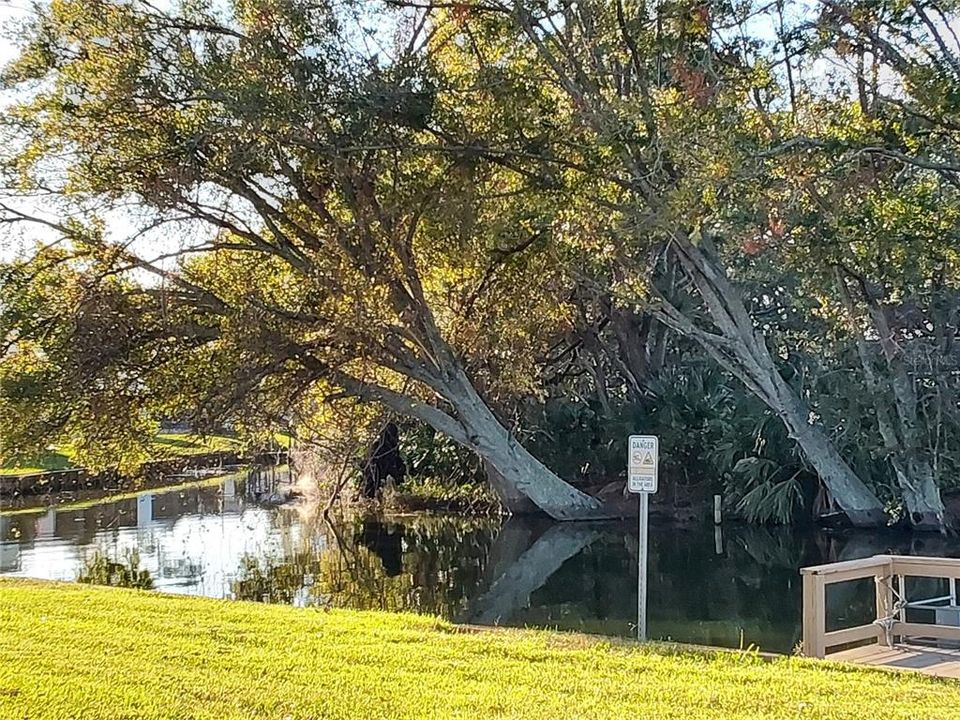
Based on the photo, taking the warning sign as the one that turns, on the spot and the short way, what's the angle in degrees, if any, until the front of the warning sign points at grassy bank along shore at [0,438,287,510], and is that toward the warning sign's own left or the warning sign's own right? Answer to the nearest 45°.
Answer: approximately 135° to the warning sign's own right

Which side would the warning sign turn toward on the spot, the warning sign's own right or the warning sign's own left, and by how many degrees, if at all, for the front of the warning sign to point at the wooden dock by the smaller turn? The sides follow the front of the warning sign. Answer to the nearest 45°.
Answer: approximately 45° to the warning sign's own left

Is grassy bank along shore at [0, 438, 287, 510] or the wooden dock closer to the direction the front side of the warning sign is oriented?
the wooden dock

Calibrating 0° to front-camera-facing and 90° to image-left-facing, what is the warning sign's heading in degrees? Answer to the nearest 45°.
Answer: approximately 0°
